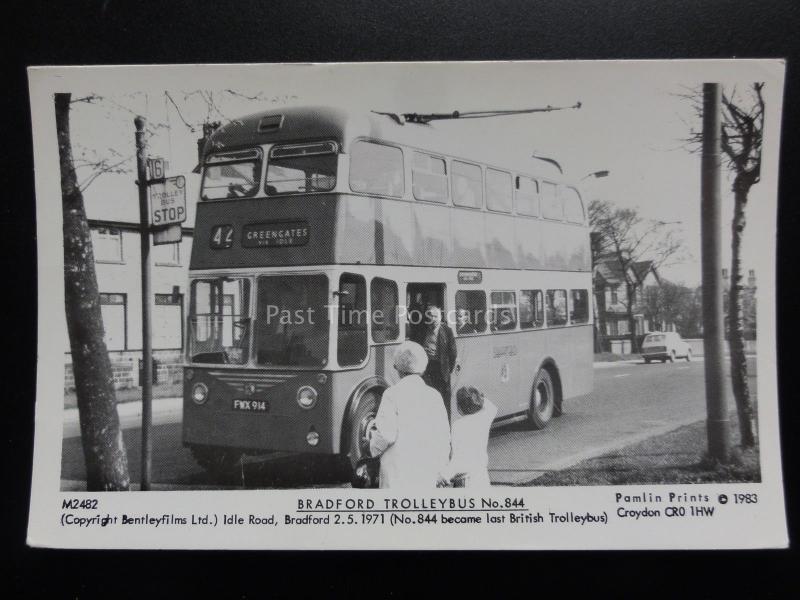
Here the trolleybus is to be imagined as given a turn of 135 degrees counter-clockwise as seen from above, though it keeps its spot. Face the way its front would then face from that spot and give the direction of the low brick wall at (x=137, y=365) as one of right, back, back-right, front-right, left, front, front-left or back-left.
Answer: back

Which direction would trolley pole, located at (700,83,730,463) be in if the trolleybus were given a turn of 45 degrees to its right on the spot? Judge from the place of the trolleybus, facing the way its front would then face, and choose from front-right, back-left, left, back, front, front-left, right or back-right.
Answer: back

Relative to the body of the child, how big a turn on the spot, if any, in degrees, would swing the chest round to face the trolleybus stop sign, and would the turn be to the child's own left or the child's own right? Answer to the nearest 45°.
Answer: approximately 90° to the child's own left

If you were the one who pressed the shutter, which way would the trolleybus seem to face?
facing the viewer and to the left of the viewer

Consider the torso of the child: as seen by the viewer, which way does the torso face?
away from the camera

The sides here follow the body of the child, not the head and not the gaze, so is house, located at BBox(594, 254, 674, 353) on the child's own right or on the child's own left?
on the child's own right

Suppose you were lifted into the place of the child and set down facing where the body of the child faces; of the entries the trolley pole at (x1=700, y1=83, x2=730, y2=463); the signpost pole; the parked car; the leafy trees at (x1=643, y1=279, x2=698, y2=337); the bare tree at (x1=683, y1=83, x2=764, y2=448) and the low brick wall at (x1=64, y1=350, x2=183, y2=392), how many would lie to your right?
4

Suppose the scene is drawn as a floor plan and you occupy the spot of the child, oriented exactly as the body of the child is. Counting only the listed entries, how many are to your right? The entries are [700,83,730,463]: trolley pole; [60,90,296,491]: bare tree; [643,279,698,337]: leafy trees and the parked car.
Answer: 3

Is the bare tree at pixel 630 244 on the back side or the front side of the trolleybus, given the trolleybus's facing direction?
on the back side
